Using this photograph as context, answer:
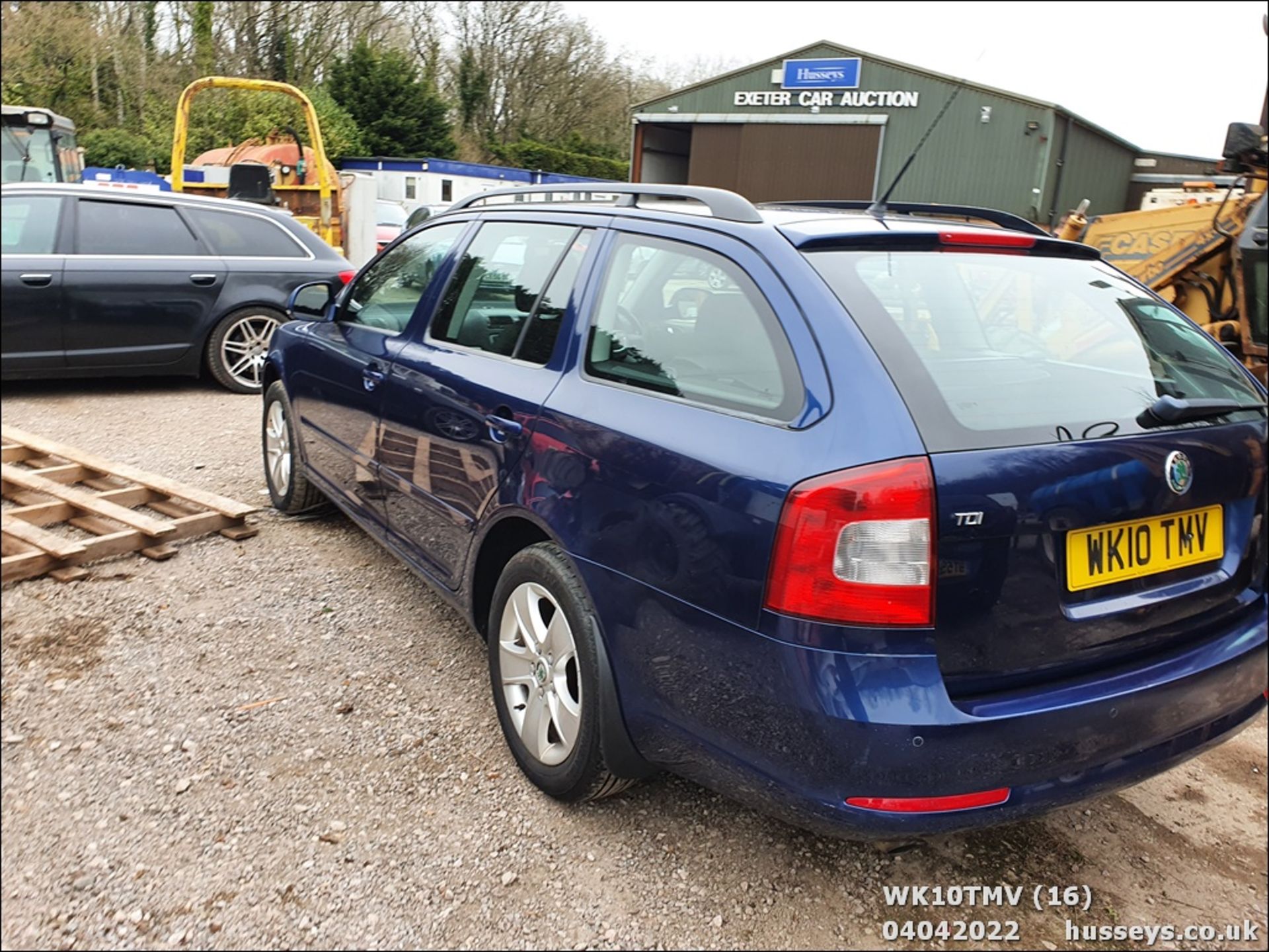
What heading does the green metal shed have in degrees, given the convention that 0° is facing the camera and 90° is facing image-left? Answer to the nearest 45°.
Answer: approximately 45°

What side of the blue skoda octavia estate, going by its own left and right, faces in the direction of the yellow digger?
right

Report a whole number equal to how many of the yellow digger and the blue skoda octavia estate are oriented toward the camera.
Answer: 0

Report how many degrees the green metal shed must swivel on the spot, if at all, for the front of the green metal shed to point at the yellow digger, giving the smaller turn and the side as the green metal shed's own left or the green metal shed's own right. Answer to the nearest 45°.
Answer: approximately 45° to the green metal shed's own left

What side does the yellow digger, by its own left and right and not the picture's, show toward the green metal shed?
right

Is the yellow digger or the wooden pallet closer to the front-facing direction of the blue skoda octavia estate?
the wooden pallet

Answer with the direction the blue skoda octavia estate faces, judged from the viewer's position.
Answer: facing away from the viewer and to the left of the viewer

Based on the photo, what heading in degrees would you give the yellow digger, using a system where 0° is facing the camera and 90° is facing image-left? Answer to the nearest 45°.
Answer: approximately 90°

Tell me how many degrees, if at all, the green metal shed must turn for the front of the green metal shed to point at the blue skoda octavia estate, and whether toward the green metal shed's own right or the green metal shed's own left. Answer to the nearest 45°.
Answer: approximately 45° to the green metal shed's own left

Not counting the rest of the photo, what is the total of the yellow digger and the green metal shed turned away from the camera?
0
